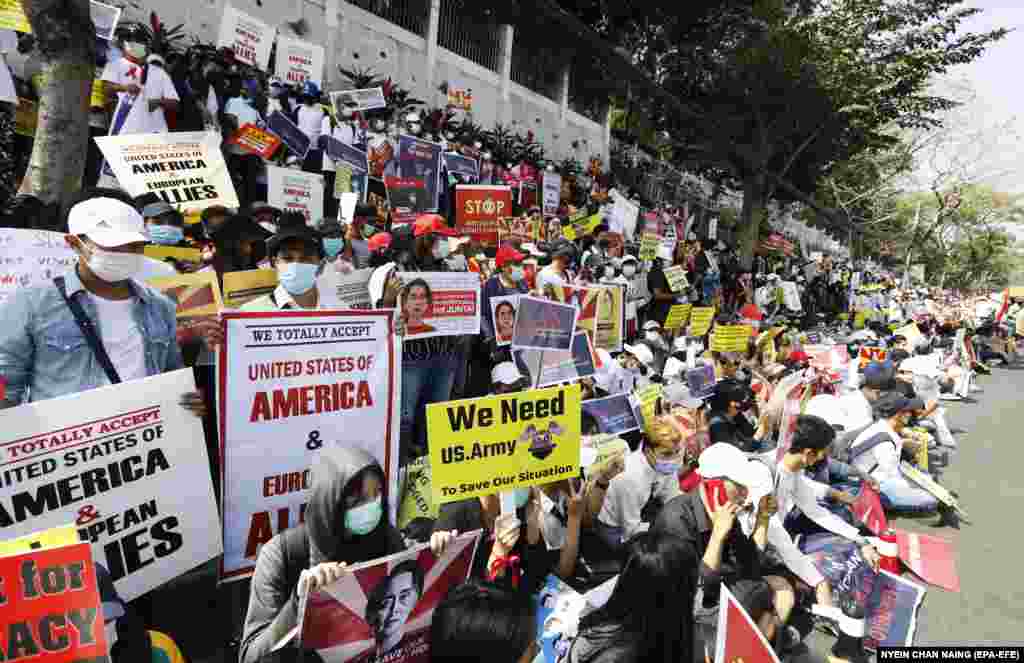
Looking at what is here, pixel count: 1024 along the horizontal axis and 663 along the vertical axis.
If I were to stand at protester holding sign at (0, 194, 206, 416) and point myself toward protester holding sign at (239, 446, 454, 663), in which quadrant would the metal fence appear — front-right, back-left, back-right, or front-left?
back-left

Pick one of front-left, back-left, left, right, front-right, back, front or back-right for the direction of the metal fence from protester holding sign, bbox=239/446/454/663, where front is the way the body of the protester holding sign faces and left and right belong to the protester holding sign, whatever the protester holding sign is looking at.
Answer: back-left

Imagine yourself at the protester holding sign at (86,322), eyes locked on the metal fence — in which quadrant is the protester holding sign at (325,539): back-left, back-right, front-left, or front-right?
back-right

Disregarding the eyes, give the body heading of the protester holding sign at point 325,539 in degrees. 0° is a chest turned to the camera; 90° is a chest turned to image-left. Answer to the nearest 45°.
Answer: approximately 315°

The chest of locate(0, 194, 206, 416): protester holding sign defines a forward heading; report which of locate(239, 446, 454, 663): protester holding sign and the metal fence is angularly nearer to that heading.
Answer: the protester holding sign

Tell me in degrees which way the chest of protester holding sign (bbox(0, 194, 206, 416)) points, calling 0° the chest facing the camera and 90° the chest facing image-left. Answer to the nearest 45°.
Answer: approximately 315°

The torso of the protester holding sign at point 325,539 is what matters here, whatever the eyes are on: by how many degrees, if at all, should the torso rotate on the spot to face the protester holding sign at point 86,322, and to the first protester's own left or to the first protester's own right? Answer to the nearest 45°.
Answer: approximately 180°

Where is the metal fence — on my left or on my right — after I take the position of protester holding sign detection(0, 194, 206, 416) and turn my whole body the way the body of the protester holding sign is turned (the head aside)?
on my left

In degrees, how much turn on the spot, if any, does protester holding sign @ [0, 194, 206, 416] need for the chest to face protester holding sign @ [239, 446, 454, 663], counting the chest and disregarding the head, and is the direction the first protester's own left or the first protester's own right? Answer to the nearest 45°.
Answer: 0° — they already face them
